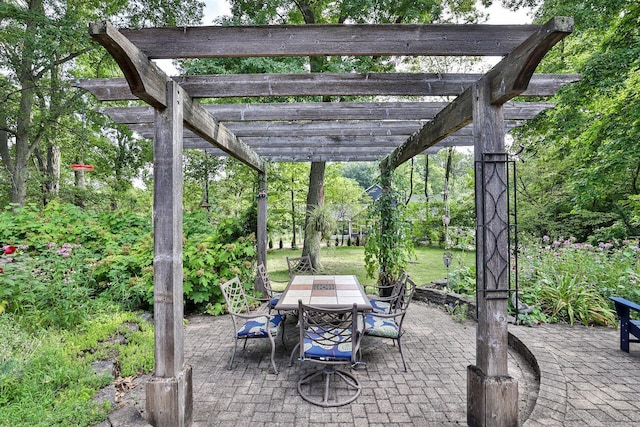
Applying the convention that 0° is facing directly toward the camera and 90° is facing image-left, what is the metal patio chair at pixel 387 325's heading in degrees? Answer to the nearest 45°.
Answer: approximately 90°

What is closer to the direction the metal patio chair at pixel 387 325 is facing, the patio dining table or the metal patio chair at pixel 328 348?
the patio dining table

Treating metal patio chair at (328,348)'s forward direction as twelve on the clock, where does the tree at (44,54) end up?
The tree is roughly at 10 o'clock from the metal patio chair.

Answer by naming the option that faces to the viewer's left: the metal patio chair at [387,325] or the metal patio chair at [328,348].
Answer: the metal patio chair at [387,325]

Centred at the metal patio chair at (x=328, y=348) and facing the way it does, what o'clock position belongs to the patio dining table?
The patio dining table is roughly at 12 o'clock from the metal patio chair.

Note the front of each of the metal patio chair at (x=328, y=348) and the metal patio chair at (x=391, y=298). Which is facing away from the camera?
the metal patio chair at (x=328, y=348)

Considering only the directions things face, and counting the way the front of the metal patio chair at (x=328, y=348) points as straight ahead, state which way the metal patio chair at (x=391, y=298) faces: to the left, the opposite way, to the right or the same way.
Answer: to the left

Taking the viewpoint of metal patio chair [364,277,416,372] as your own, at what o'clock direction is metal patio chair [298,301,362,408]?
metal patio chair [298,301,362,408] is roughly at 10 o'clock from metal patio chair [364,277,416,372].

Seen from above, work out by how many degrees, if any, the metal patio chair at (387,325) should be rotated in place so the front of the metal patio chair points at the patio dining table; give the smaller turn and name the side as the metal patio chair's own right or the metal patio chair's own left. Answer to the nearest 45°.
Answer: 0° — it already faces it

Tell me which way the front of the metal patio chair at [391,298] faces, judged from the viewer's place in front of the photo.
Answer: facing to the left of the viewer

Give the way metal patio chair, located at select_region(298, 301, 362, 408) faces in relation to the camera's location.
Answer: facing away from the viewer

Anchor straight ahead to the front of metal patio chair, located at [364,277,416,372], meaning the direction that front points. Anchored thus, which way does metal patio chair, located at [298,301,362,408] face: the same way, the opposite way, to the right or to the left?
to the right

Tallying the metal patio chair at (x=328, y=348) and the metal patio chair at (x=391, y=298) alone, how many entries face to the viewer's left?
1
